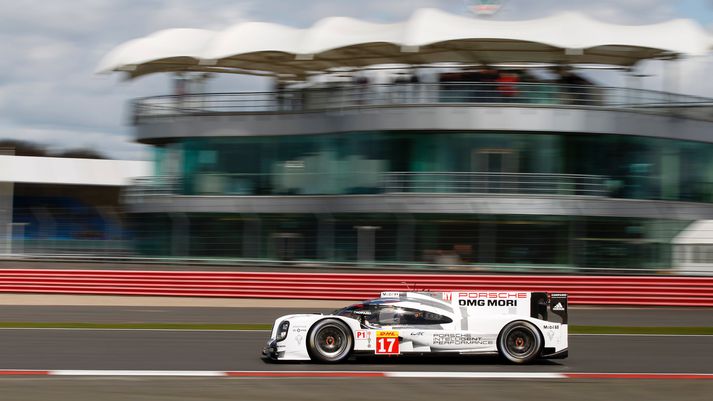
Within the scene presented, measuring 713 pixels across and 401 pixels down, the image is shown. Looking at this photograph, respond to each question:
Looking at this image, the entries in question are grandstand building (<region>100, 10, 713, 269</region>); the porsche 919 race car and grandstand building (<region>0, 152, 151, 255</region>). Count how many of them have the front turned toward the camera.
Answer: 2

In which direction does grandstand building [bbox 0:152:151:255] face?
toward the camera

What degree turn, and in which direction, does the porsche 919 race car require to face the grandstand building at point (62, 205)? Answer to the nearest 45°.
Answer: approximately 45° to its right

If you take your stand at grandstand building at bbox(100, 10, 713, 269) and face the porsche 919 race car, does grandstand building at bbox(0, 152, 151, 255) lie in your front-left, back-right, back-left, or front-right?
back-right

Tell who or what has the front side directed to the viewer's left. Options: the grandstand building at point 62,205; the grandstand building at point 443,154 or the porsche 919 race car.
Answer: the porsche 919 race car

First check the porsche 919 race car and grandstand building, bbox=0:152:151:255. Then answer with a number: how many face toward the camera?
1

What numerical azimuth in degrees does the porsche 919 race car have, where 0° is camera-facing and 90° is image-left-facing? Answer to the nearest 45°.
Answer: approximately 90°

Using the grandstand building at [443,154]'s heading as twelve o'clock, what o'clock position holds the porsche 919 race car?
The porsche 919 race car is roughly at 12 o'clock from the grandstand building.

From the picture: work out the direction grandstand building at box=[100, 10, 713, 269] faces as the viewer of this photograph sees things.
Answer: facing the viewer

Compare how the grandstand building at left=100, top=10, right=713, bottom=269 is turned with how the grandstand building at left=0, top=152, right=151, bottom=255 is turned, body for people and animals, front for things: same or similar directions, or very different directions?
same or similar directions

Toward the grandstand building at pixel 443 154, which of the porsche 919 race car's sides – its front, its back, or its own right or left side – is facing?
right

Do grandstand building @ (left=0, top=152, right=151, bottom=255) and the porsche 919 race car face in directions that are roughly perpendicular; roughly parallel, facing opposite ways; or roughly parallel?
roughly perpendicular

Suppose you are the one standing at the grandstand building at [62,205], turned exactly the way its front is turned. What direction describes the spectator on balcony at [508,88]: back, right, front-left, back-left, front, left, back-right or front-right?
front-left
